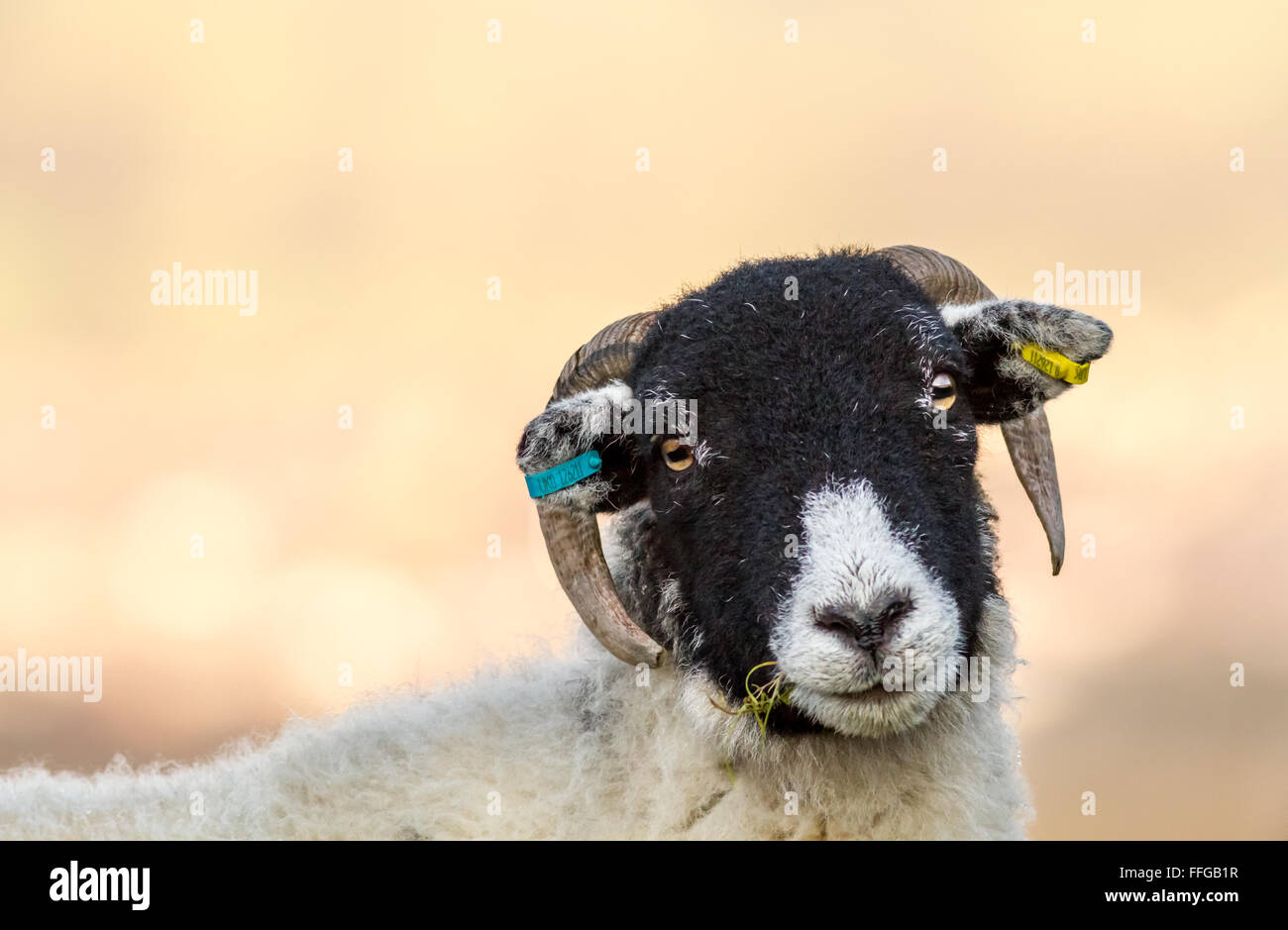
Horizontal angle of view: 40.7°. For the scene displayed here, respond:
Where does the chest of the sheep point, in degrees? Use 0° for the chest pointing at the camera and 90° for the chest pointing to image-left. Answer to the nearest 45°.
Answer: approximately 315°
